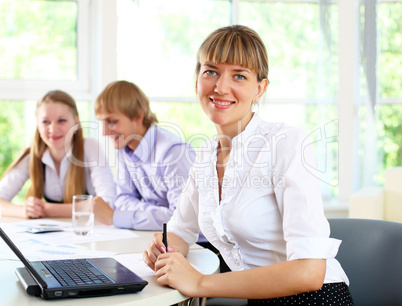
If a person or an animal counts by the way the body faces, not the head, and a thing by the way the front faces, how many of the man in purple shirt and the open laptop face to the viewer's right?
1

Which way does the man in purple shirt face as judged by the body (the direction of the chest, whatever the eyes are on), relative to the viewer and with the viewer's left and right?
facing the viewer and to the left of the viewer

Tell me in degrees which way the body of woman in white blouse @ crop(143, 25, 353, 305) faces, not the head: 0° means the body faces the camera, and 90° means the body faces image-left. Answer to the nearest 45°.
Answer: approximately 45°

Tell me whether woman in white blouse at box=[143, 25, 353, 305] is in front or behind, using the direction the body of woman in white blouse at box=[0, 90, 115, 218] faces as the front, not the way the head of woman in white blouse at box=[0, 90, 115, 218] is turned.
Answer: in front

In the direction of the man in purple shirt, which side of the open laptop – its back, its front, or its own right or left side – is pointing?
left

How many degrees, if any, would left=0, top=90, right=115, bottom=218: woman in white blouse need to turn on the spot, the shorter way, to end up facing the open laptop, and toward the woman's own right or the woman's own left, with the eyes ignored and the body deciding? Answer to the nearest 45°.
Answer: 0° — they already face it

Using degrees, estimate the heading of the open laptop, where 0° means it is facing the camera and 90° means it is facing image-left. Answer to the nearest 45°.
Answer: approximately 270°

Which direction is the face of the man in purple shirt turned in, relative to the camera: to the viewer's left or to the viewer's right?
to the viewer's left

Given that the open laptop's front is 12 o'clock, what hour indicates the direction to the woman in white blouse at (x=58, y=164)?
The woman in white blouse is roughly at 9 o'clock from the open laptop.

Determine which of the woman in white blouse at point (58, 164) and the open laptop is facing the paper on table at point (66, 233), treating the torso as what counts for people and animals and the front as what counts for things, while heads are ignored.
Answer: the woman in white blouse

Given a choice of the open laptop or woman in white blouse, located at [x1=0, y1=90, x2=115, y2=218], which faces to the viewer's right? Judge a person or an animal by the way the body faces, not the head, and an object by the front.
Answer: the open laptop

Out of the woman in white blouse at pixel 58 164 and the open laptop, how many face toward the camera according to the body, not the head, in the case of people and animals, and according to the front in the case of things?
1

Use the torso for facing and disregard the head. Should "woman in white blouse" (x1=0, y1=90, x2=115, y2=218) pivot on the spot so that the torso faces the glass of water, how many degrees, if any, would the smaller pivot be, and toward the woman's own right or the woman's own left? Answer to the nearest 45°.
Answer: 0° — they already face it
